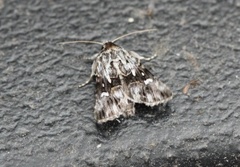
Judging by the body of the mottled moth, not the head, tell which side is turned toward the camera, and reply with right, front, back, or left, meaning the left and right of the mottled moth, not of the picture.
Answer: back
